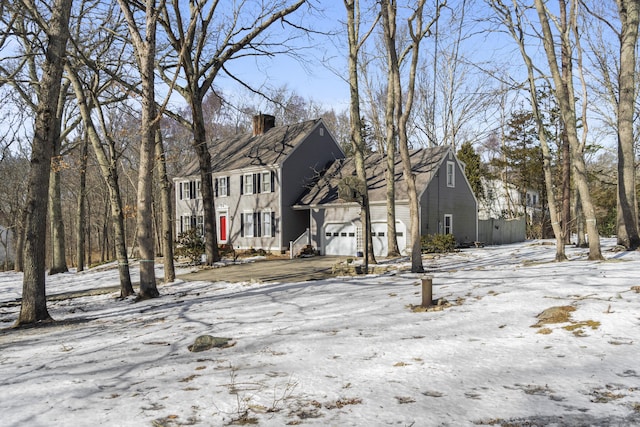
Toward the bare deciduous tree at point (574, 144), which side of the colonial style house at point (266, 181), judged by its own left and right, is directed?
left

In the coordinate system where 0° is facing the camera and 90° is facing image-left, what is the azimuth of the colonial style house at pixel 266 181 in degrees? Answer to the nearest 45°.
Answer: approximately 45°
